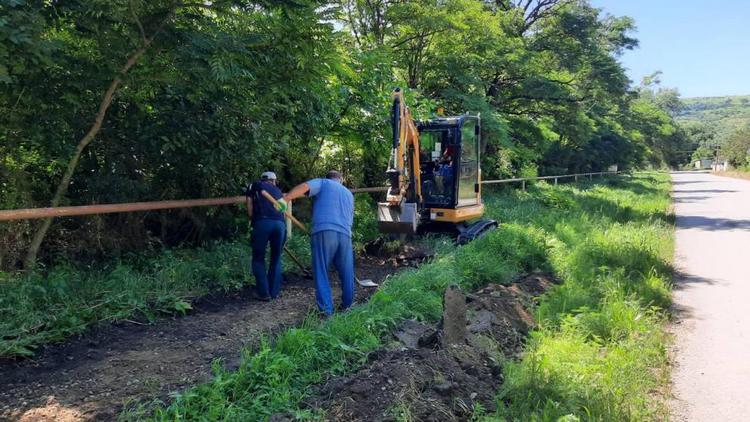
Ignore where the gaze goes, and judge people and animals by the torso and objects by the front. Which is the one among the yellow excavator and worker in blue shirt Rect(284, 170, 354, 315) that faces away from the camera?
the worker in blue shirt

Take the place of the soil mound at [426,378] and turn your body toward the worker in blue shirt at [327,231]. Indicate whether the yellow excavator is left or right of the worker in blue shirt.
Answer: right

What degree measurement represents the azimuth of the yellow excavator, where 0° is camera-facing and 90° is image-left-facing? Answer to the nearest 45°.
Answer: approximately 45°

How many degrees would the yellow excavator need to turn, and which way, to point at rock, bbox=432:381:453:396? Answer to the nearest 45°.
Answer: approximately 45° to its left

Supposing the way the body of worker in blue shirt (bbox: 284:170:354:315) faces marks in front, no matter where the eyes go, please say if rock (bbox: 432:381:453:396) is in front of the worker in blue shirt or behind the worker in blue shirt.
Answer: behind

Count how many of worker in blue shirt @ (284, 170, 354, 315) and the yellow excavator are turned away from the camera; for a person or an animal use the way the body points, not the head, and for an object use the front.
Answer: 1

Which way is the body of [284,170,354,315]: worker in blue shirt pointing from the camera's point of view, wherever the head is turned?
away from the camera

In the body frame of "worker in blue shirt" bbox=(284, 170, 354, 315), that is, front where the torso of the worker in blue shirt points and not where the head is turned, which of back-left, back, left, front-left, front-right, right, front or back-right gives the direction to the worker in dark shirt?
front-left

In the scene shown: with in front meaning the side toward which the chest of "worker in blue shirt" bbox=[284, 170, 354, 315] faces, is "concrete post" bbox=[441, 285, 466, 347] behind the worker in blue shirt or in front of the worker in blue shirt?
behind
